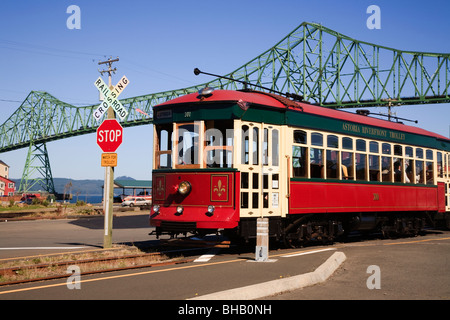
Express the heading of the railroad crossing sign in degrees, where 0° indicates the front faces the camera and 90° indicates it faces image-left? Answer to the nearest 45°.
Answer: approximately 0°

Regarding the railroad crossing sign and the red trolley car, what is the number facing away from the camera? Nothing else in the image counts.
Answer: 0

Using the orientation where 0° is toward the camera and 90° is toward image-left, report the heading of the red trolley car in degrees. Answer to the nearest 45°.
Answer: approximately 45°

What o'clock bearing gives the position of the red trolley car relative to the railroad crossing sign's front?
The red trolley car is roughly at 10 o'clock from the railroad crossing sign.

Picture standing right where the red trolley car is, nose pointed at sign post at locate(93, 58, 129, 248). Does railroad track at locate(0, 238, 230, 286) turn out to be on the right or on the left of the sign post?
left

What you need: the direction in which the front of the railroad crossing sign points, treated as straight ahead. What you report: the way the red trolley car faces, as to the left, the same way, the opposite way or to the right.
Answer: to the right
